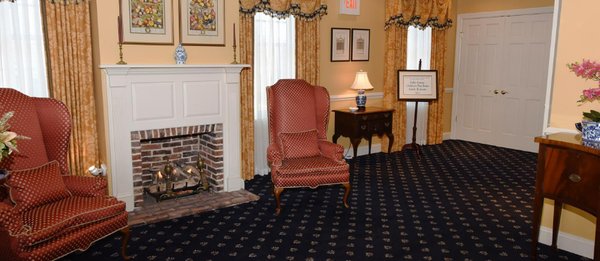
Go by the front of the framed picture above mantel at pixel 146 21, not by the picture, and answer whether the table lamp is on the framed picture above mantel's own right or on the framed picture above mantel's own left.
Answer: on the framed picture above mantel's own left

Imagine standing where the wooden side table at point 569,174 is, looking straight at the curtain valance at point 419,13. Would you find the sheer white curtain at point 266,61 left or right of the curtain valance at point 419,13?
left

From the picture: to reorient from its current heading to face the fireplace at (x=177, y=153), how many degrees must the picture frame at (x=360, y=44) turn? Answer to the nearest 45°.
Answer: approximately 45° to its right

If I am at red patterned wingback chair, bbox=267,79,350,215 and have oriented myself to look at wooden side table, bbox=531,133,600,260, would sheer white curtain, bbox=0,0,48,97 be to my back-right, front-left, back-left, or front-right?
back-right

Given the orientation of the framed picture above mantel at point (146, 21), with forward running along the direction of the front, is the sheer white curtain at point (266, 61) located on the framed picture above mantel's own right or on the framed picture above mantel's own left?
on the framed picture above mantel's own left

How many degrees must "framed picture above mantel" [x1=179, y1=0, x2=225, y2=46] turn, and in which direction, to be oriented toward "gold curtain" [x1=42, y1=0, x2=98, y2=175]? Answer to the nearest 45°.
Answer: approximately 90° to its right

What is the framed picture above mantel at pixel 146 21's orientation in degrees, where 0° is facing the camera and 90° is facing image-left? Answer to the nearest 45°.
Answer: approximately 0°
